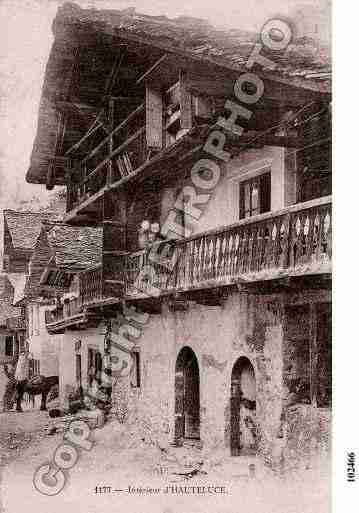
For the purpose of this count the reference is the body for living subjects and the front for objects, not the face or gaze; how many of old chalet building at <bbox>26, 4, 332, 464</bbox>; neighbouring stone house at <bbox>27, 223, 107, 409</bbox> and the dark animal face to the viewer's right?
1

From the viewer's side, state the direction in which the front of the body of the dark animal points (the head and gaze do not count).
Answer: to the viewer's right

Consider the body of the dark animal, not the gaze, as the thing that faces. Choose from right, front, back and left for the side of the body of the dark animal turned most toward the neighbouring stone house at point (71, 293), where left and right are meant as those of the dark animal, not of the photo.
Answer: right

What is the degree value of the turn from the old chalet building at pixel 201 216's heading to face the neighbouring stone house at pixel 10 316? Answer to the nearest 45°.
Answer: approximately 90° to its right

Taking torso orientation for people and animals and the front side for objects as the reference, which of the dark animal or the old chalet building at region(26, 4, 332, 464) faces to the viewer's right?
the dark animal

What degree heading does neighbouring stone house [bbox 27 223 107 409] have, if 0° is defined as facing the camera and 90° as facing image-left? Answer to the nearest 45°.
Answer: approximately 45°

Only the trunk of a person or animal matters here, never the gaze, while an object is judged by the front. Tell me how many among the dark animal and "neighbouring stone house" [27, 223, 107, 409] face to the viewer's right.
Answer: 1
